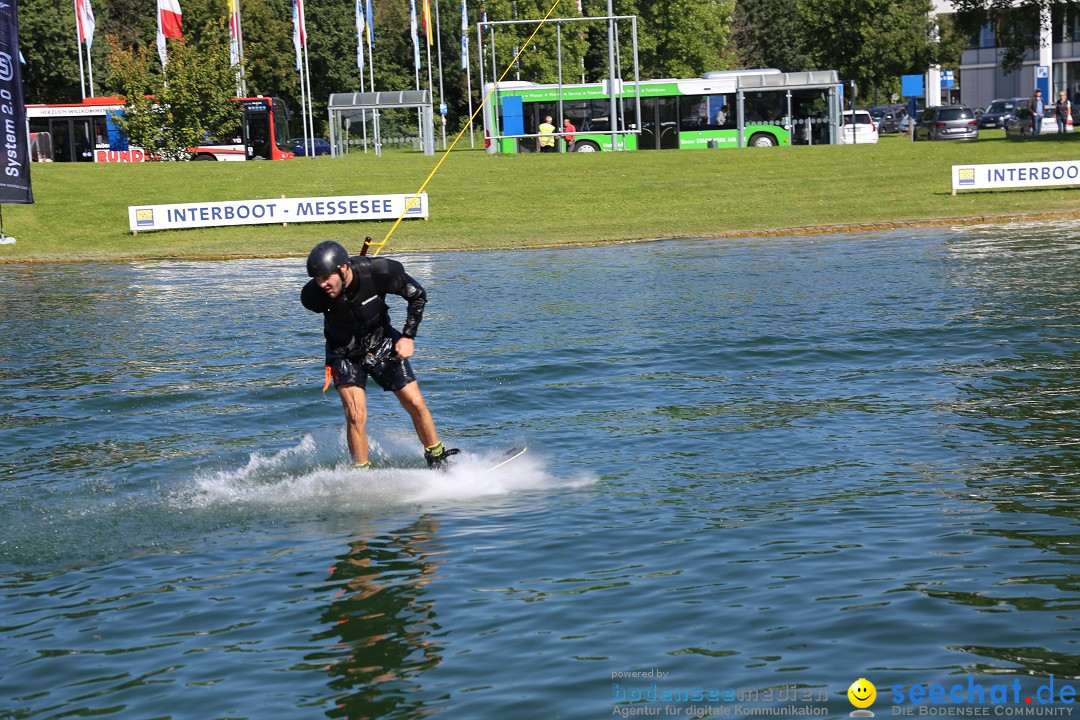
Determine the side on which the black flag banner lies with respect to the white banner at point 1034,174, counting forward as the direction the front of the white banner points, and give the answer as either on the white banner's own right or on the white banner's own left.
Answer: on the white banner's own right

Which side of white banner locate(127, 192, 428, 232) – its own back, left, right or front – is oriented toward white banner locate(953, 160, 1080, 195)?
left

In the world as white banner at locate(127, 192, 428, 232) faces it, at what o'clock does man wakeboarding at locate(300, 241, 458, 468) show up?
The man wakeboarding is roughly at 12 o'clock from the white banner.

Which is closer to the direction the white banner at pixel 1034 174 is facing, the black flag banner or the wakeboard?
the wakeboard

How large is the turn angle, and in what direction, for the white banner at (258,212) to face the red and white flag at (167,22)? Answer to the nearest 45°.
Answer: approximately 180°

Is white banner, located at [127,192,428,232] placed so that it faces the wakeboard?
yes

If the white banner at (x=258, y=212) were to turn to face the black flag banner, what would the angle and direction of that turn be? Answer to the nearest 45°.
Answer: approximately 45° to its right

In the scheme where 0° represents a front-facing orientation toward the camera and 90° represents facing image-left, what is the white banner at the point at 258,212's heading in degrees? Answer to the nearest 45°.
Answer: approximately 0°
